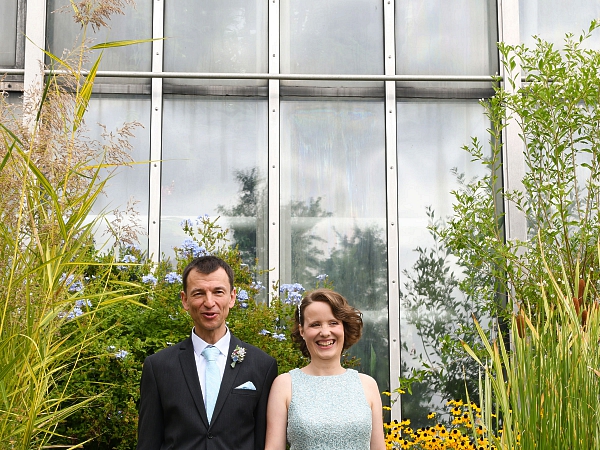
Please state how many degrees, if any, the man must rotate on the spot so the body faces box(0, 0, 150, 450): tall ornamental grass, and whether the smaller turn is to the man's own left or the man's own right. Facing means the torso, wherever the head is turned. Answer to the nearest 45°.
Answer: approximately 90° to the man's own right

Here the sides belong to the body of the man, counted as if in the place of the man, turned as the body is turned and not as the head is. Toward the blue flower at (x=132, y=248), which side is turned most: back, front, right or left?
back

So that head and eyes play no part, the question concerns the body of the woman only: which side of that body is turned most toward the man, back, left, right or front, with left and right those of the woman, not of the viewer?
right

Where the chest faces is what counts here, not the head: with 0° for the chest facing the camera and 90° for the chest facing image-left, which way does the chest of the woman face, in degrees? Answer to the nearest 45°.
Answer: approximately 0°

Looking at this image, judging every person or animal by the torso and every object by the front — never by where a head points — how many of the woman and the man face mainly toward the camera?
2

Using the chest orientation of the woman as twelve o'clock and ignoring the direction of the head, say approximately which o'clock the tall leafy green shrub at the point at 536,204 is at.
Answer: The tall leafy green shrub is roughly at 7 o'clock from the woman.
